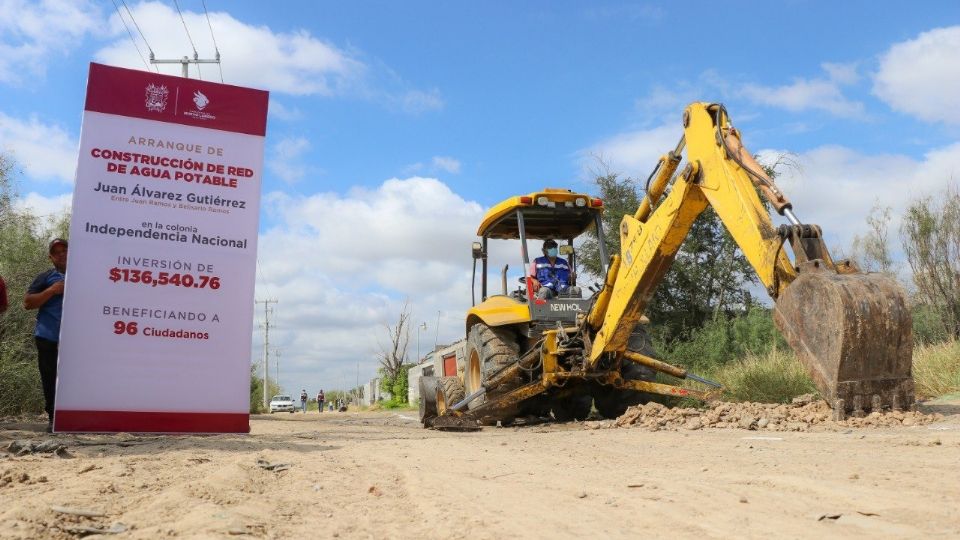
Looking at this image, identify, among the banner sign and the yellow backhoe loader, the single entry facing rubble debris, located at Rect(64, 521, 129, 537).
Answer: the banner sign

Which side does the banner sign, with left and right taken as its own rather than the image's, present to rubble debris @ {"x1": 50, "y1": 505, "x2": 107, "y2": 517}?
front

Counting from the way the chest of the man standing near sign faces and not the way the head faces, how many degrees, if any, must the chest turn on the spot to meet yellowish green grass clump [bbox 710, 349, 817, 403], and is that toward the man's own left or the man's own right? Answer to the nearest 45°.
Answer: approximately 45° to the man's own left

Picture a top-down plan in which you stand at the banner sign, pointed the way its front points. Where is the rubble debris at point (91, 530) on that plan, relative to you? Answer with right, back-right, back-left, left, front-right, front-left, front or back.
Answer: front

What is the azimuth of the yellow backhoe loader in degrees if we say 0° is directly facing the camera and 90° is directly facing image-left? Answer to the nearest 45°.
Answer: approximately 135°

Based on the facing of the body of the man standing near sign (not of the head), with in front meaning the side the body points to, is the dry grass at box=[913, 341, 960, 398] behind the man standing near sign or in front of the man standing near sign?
in front

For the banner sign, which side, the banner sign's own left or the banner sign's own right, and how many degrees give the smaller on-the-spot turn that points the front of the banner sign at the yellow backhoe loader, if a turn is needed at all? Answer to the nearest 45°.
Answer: approximately 90° to the banner sign's own left

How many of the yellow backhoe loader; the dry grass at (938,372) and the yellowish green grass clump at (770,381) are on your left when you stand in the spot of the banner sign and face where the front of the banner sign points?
3

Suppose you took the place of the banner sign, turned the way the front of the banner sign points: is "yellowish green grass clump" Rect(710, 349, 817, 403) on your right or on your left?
on your left

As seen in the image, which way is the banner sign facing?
toward the camera

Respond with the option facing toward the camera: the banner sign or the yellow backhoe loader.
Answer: the banner sign

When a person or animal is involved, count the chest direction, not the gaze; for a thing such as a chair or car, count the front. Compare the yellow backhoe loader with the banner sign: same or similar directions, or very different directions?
very different directions

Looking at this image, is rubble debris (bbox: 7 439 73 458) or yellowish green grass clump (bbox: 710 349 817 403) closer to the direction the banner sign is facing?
the rubble debris

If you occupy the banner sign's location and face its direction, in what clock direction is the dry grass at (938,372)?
The dry grass is roughly at 9 o'clock from the banner sign.

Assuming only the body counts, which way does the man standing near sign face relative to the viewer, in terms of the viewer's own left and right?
facing the viewer and to the right of the viewer
